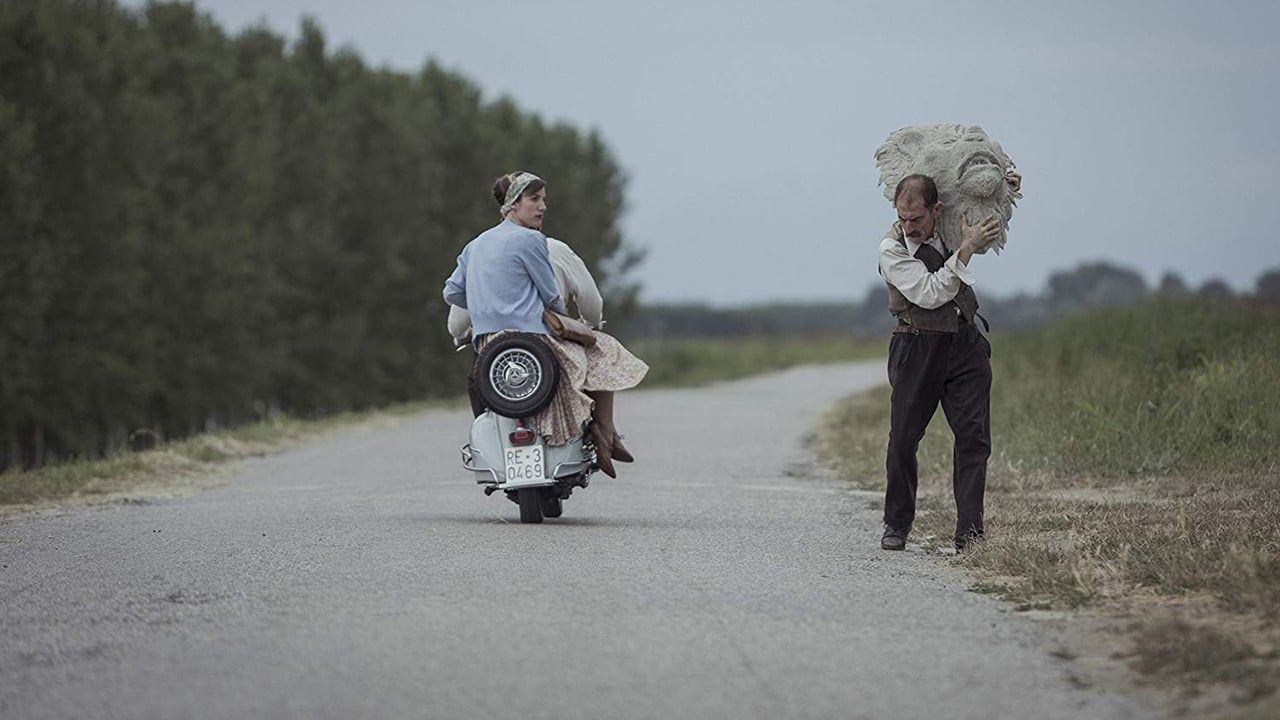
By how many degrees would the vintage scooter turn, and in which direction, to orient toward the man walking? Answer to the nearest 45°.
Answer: approximately 135° to its right

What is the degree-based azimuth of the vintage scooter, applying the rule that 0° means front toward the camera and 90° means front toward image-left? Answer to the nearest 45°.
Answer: approximately 180°

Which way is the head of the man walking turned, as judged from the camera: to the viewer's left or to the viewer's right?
to the viewer's left

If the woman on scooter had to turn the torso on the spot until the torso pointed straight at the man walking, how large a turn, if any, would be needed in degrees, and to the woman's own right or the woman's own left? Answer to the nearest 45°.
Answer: approximately 90° to the woman's own right

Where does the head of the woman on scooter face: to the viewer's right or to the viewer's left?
to the viewer's right

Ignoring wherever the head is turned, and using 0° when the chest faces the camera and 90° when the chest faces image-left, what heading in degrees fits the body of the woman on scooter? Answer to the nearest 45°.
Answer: approximately 225°
